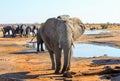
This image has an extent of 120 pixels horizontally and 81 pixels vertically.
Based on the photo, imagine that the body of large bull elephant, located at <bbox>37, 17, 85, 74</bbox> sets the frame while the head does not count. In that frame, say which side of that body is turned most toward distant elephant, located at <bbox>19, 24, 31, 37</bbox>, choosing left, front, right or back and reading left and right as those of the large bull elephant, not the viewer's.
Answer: back

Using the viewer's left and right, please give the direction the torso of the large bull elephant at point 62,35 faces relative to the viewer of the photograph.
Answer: facing the viewer
